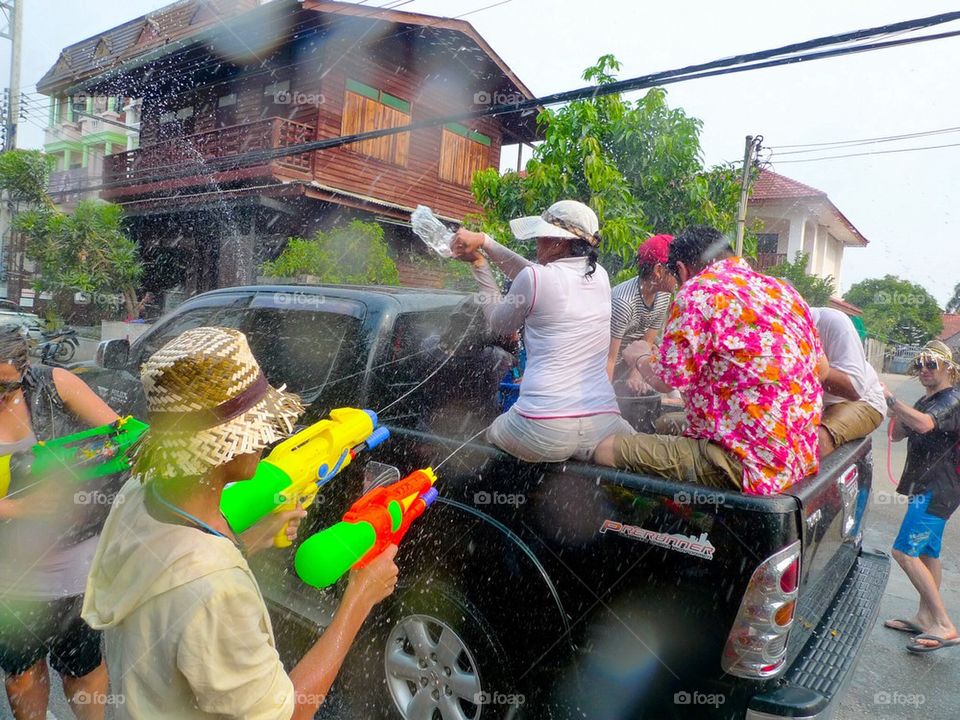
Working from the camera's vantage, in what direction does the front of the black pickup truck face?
facing away from the viewer and to the left of the viewer

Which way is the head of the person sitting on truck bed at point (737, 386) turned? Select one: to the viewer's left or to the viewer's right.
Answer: to the viewer's left

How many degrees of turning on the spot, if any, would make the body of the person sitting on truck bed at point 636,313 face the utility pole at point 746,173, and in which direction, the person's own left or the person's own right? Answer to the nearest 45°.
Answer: approximately 135° to the person's own left

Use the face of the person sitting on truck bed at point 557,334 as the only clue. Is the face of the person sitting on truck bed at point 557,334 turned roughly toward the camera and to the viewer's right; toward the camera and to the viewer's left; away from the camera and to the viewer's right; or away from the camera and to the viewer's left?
away from the camera and to the viewer's left

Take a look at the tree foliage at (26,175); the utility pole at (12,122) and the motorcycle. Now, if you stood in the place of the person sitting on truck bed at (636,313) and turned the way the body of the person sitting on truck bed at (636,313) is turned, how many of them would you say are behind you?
3

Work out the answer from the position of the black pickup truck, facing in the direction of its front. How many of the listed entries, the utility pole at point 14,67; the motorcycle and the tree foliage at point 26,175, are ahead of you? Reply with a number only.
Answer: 3

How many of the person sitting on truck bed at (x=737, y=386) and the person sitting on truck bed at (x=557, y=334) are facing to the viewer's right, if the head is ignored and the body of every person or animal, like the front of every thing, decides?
0

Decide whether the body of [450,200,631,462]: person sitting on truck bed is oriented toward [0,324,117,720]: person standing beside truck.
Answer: no

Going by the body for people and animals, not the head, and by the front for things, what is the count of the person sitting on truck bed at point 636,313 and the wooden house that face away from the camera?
0

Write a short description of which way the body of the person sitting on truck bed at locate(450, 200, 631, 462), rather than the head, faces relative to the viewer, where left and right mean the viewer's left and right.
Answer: facing away from the viewer and to the left of the viewer

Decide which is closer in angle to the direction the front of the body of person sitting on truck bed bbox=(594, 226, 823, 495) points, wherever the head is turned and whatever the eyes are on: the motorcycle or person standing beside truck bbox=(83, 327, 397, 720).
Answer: the motorcycle

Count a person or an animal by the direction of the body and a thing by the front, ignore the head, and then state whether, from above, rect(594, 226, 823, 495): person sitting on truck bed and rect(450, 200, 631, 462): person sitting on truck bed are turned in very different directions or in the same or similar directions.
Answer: same or similar directions

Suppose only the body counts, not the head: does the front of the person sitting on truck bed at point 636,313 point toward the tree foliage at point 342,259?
no

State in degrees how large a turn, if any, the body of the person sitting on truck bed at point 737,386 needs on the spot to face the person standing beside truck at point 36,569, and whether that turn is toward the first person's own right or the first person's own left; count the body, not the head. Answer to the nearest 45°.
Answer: approximately 45° to the first person's own left

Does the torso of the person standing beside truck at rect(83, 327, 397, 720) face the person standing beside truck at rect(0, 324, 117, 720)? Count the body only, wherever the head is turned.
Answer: no

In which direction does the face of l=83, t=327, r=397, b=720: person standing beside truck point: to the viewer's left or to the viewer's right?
to the viewer's right
